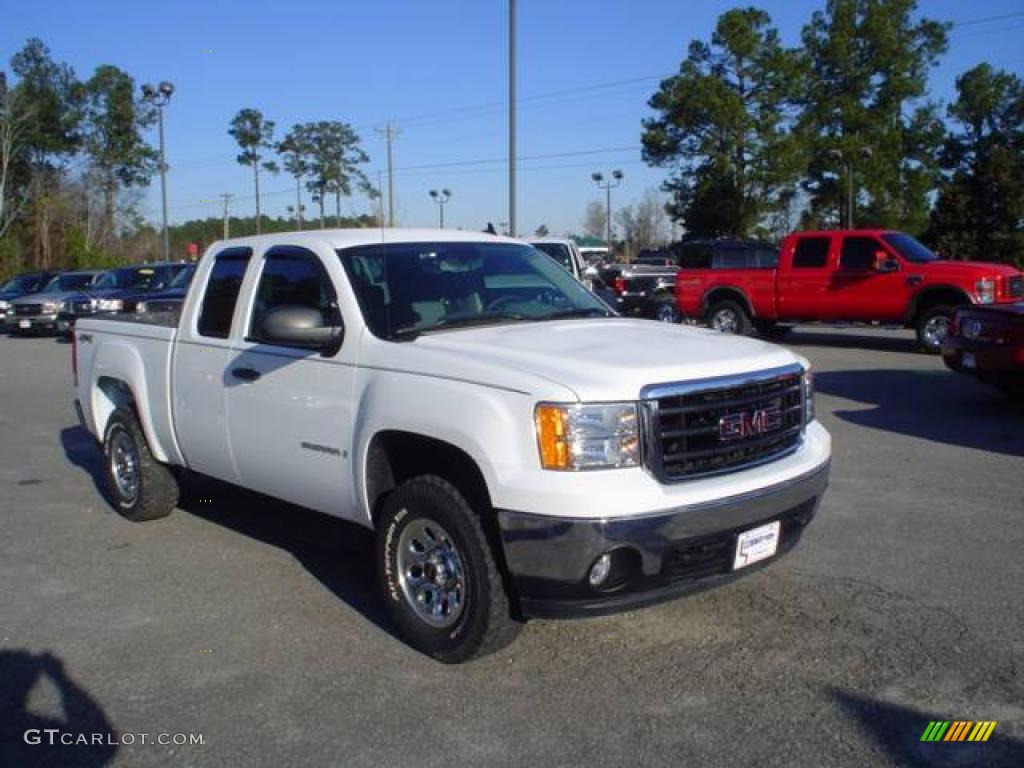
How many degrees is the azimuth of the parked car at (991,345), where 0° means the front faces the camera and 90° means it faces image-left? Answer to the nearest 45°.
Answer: approximately 45°

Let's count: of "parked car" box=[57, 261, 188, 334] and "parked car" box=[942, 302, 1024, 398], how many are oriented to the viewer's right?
0

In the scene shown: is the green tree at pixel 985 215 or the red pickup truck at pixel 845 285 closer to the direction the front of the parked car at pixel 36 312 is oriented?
the red pickup truck

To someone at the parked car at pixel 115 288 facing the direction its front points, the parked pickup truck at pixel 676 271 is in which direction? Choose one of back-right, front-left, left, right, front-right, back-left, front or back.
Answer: left

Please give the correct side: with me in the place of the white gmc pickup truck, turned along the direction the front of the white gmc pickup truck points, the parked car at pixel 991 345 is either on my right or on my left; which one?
on my left
